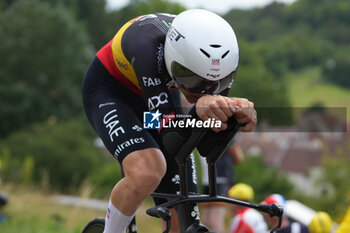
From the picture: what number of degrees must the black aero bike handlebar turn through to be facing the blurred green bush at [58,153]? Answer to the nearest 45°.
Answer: approximately 135° to its left

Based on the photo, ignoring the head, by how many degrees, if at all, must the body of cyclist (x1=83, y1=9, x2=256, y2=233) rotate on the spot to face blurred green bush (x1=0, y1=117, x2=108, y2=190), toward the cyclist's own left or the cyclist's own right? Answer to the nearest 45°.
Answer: approximately 135° to the cyclist's own left

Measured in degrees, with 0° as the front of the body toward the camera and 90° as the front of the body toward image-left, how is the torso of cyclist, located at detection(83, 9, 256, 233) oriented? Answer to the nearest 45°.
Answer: approximately 315°

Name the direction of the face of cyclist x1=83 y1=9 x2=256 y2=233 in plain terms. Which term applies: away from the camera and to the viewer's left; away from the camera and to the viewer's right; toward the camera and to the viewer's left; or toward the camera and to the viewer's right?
toward the camera and to the viewer's right
